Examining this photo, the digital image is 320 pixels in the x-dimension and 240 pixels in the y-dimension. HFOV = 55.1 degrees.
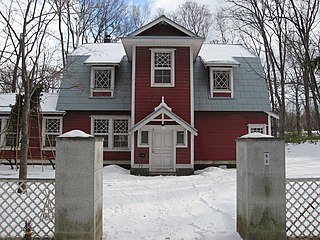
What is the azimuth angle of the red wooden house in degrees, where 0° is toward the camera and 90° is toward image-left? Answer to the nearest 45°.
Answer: approximately 0°

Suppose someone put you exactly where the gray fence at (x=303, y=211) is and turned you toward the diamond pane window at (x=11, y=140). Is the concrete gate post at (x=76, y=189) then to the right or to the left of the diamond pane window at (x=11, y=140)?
left

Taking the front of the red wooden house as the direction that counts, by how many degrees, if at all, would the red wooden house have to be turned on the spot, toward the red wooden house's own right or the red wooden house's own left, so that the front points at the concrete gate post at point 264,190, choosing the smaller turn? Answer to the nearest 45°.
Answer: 0° — it already faces it
